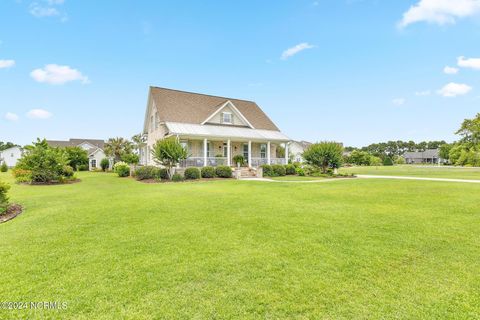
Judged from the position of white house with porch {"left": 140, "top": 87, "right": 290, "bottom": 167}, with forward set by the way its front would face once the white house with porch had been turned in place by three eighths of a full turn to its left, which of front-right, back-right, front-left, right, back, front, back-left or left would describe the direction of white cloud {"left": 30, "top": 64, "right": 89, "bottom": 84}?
left

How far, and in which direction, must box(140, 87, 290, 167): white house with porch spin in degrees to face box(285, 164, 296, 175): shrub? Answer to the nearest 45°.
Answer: approximately 45° to its left

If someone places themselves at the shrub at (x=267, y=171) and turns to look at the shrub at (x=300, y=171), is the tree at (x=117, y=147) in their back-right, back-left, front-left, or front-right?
back-left

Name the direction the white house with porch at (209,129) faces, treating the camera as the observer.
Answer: facing the viewer and to the right of the viewer

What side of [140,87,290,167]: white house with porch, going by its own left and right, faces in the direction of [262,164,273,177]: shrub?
front

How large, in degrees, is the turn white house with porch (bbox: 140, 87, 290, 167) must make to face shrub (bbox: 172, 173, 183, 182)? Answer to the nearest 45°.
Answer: approximately 45° to its right

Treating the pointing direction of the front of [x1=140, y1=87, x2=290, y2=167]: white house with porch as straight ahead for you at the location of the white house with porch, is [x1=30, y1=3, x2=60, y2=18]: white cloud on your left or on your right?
on your right
